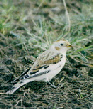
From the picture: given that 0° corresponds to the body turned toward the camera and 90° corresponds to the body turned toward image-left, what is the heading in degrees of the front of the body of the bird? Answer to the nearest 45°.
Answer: approximately 270°
